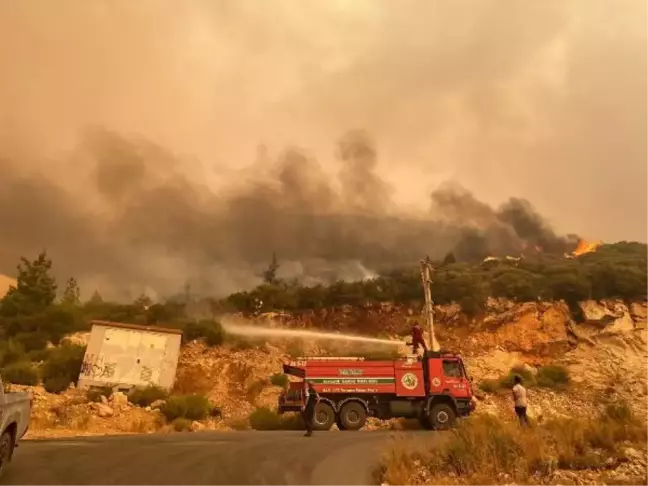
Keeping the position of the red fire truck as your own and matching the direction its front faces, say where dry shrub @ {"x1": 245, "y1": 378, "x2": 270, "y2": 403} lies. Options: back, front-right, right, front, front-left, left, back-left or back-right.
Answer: back-left

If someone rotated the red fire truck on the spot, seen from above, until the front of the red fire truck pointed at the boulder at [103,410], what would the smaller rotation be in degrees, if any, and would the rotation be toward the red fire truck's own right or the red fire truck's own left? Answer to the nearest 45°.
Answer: approximately 180°

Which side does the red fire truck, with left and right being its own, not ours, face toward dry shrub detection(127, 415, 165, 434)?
back

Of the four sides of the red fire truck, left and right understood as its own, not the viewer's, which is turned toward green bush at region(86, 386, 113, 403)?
back

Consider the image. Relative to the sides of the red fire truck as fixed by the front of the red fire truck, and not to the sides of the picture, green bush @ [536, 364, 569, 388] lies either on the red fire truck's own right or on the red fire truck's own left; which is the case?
on the red fire truck's own left

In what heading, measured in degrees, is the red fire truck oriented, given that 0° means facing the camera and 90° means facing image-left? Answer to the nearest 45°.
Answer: approximately 270°

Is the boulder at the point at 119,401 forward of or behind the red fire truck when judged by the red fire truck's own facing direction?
behind

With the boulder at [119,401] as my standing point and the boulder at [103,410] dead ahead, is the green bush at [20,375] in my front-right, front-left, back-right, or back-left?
back-right

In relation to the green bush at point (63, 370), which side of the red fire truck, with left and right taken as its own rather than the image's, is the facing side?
back

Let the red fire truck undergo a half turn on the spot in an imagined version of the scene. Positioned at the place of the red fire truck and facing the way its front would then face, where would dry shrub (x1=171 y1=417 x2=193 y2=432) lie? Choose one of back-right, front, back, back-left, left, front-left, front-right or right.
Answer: front

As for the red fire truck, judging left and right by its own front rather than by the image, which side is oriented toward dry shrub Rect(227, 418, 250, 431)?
back

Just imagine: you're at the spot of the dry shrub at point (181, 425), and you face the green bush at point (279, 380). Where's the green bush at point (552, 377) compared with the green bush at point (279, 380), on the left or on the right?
right

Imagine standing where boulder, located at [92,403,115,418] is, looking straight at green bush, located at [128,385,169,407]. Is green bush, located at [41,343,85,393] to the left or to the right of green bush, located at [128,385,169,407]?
left

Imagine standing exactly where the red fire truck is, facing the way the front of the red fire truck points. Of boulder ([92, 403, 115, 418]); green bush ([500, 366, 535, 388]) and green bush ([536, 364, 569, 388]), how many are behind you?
1
